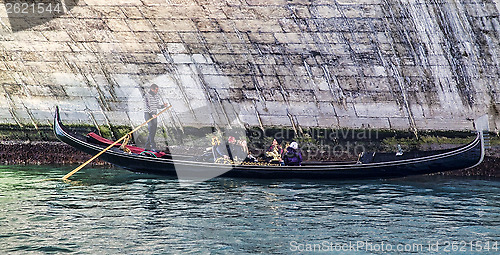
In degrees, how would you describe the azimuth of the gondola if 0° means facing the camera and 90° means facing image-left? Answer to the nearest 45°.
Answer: approximately 270°
